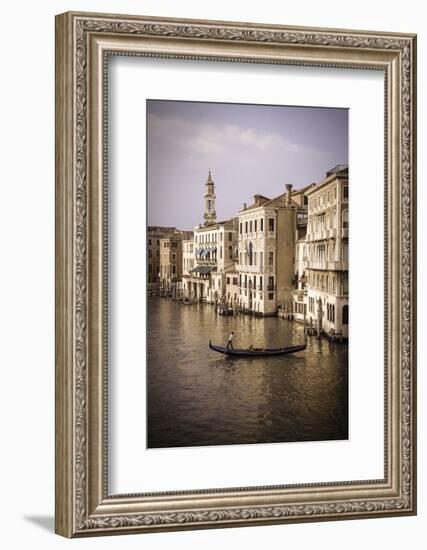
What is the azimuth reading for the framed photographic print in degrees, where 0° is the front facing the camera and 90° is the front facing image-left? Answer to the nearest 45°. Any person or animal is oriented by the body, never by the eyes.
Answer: approximately 315°
